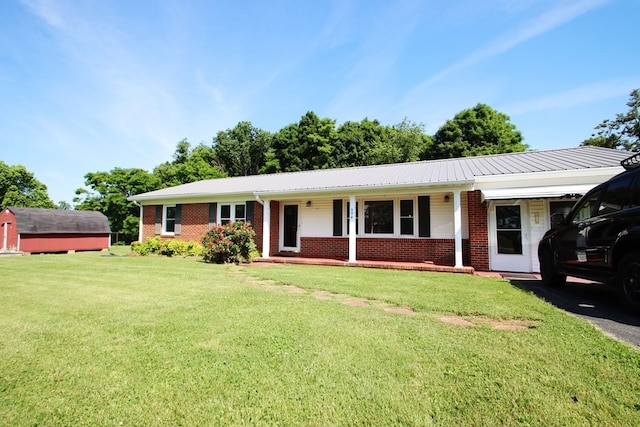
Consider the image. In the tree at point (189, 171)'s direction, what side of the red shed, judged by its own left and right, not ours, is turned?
back

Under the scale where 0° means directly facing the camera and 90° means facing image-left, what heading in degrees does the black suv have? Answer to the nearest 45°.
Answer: approximately 135°

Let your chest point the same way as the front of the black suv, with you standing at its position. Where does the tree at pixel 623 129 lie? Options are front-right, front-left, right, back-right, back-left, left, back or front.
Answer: front-right

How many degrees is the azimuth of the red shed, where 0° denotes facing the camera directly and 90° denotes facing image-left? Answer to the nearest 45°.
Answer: approximately 45°

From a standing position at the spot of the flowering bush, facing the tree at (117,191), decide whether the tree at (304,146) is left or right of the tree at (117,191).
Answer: right

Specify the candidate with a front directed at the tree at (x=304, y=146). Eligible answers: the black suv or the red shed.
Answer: the black suv

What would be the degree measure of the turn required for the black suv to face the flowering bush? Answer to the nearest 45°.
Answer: approximately 45° to its left

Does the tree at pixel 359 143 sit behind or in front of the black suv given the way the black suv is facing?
in front

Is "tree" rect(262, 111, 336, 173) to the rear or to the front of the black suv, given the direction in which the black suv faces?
to the front

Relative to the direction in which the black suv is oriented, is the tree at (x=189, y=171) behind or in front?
in front

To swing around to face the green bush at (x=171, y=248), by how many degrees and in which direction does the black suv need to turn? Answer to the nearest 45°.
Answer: approximately 45° to its left
